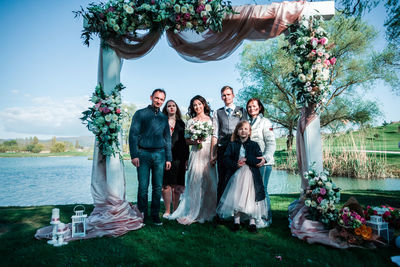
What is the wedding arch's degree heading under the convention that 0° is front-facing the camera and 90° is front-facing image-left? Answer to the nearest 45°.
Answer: approximately 0°

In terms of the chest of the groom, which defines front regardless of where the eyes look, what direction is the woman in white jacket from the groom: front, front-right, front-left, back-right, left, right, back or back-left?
left

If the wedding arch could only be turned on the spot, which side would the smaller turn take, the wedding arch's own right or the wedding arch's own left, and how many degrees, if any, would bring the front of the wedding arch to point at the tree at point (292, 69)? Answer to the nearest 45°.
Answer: approximately 135° to the wedding arch's own left

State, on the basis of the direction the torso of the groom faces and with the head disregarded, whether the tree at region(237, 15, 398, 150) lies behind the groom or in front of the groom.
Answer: behind

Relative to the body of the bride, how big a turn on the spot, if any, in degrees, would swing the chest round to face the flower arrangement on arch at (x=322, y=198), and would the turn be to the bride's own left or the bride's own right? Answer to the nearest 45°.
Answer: approximately 45° to the bride's own left

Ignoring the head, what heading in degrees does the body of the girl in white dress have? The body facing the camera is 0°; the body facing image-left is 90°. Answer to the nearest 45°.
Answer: approximately 0°

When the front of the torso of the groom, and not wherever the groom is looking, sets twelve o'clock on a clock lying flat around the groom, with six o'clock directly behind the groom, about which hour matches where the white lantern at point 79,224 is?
The white lantern is roughly at 2 o'clock from the groom.

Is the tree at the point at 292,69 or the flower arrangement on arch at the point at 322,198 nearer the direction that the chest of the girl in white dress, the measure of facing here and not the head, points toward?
the flower arrangement on arch

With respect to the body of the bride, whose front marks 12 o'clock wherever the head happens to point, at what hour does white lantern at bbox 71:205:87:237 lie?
The white lantern is roughly at 2 o'clock from the bride.
